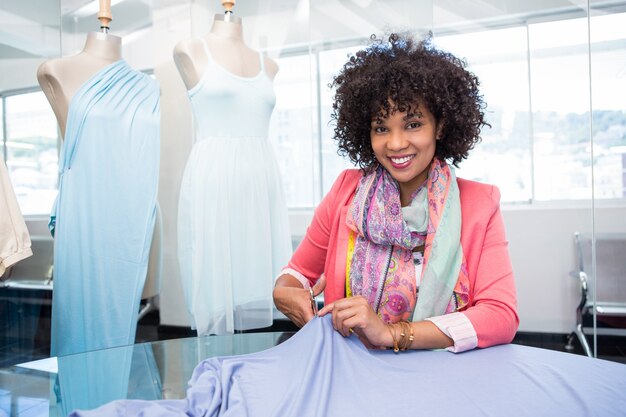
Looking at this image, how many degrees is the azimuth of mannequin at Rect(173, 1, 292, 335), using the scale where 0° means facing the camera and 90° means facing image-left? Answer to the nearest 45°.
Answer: approximately 315°

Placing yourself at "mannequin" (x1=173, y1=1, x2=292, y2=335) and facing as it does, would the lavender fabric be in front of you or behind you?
in front

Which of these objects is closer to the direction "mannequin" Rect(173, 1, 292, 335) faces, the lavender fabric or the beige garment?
the lavender fabric

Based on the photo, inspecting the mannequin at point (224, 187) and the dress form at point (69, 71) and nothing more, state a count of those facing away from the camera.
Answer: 0

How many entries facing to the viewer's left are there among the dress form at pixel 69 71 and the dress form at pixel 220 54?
0

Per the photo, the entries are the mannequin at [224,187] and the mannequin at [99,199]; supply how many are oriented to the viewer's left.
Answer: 0
